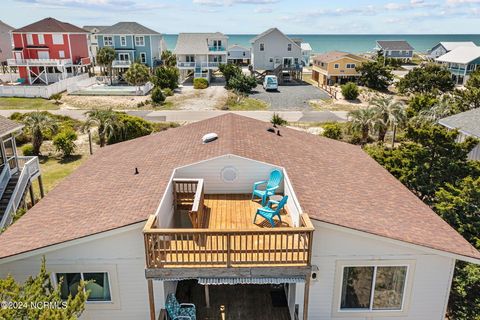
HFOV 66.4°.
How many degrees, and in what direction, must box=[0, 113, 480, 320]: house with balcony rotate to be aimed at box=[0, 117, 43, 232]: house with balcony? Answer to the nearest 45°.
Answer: approximately 135° to its right

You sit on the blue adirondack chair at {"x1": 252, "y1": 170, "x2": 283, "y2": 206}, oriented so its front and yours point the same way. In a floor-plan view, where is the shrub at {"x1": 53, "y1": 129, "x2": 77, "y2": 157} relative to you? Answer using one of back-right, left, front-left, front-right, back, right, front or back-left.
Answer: right

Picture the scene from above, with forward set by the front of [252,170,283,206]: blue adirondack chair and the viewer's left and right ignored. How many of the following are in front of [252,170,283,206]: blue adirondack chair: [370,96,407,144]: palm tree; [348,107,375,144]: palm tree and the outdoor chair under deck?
1

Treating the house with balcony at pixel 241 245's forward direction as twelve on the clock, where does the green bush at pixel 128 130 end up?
The green bush is roughly at 5 o'clock from the house with balcony.

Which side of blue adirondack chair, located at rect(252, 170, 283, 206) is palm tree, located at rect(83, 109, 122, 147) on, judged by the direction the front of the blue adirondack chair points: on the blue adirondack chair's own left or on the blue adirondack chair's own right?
on the blue adirondack chair's own right

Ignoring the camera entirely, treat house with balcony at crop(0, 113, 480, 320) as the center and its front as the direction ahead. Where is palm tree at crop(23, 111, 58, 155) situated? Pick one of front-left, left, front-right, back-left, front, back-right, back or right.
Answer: back-right

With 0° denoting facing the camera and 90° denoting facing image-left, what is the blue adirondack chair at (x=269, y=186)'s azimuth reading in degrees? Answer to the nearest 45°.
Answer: approximately 45°

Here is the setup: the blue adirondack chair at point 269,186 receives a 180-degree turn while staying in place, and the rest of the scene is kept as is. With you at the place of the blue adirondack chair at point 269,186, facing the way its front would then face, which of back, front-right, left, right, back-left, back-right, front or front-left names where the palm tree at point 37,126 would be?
left

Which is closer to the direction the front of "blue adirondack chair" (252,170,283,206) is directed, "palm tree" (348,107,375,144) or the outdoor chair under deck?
the outdoor chair under deck

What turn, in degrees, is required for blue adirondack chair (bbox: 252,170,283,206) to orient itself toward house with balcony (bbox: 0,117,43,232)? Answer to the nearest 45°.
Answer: approximately 45° to its right

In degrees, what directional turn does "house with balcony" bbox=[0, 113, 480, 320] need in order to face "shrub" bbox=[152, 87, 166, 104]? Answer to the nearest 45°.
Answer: approximately 180°

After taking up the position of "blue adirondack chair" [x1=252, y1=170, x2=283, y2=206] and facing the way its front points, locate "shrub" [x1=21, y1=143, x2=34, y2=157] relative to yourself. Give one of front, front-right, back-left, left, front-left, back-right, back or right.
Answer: right

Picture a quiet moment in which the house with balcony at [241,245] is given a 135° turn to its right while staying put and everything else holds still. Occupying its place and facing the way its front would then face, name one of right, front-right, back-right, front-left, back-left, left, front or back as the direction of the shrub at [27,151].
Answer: front
